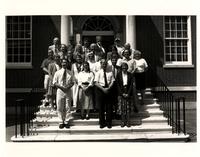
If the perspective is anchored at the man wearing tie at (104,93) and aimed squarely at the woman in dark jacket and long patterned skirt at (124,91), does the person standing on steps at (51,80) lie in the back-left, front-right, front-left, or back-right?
back-left

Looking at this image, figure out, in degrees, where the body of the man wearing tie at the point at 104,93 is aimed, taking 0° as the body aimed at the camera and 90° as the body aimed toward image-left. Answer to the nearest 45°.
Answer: approximately 0°

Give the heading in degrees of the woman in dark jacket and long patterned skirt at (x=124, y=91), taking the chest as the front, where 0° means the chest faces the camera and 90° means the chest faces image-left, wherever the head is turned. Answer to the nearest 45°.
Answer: approximately 0°
